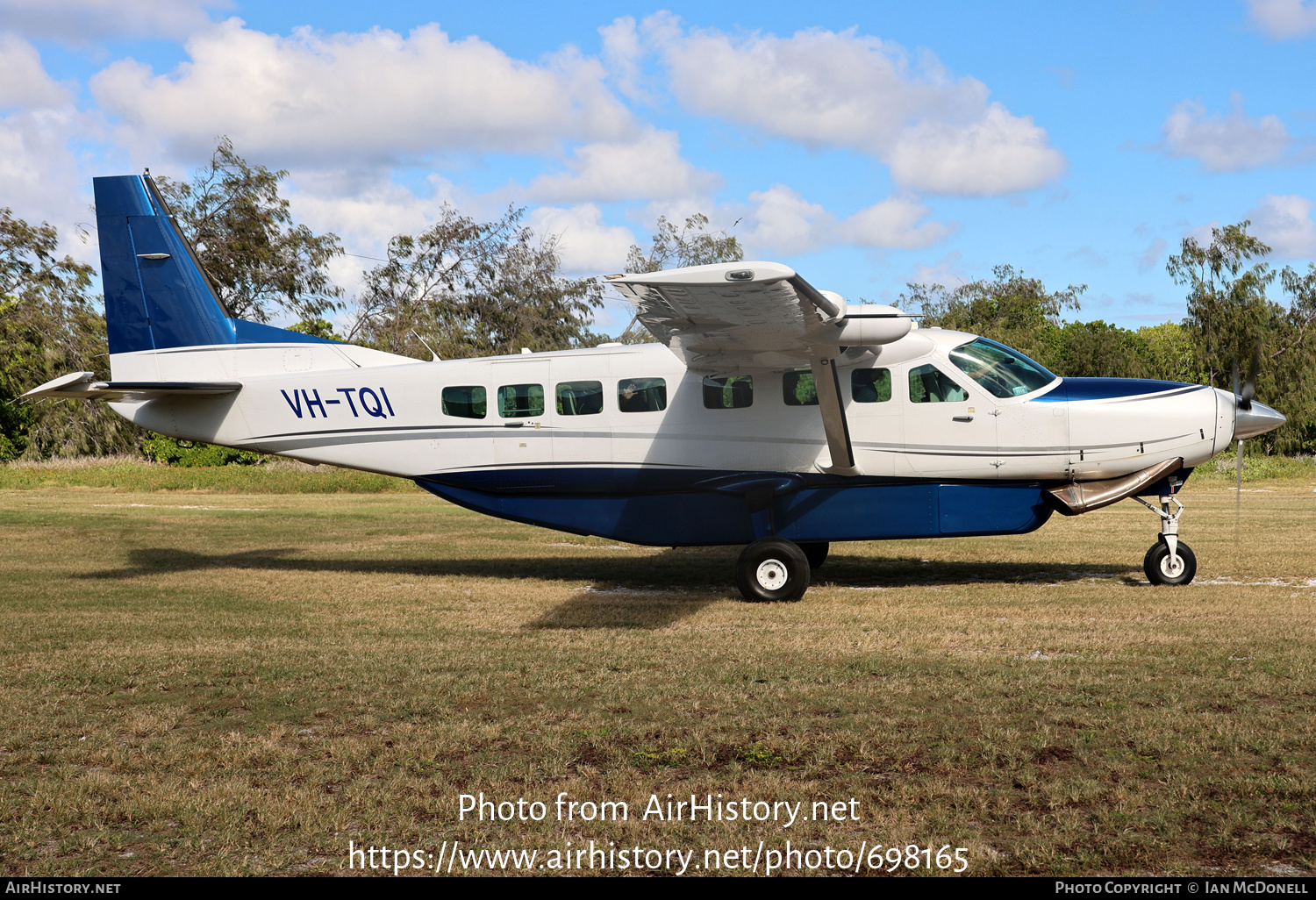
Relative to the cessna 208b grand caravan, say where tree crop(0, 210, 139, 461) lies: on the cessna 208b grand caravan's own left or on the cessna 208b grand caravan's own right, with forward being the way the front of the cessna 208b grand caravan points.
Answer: on the cessna 208b grand caravan's own left

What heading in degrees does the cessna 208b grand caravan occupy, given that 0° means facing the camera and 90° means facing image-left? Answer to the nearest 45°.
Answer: approximately 270°
